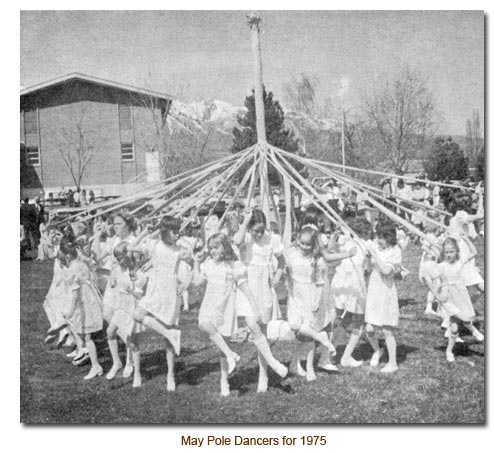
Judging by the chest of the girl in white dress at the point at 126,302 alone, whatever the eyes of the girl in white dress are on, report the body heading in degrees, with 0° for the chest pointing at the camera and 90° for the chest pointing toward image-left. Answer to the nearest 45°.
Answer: approximately 0°

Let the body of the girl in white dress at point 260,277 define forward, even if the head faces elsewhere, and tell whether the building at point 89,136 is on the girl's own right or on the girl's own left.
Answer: on the girl's own right

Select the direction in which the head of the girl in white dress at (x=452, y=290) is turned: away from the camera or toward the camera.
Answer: toward the camera

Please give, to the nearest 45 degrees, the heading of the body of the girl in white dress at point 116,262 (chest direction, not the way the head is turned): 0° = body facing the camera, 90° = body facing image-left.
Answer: approximately 45°
